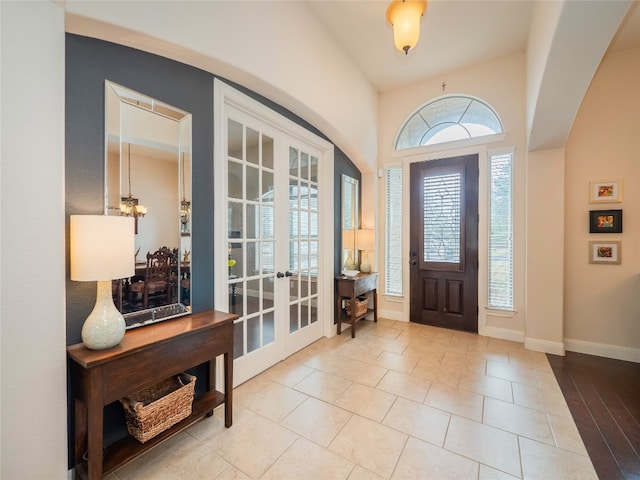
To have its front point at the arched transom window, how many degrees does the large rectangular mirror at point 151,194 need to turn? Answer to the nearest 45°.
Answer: approximately 45° to its left

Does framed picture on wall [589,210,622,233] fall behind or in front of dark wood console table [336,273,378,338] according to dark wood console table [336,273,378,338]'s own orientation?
in front

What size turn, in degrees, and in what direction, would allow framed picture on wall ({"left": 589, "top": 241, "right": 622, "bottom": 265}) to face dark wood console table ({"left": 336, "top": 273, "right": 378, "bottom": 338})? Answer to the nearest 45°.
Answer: approximately 45° to its right

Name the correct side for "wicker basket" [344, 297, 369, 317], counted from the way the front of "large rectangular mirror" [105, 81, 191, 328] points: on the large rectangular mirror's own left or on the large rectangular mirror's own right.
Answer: on the large rectangular mirror's own left

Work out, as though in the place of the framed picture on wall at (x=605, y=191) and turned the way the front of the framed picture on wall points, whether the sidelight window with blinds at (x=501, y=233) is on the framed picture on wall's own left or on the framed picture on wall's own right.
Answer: on the framed picture on wall's own right

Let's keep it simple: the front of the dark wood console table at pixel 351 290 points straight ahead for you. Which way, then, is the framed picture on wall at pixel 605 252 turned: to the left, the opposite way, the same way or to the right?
to the right
